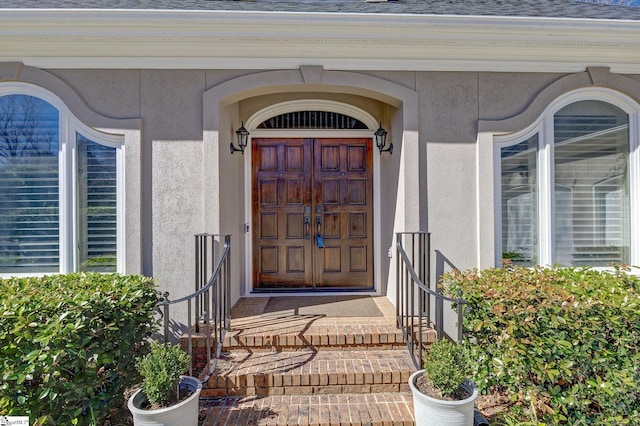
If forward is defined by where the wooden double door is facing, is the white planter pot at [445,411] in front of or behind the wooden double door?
in front

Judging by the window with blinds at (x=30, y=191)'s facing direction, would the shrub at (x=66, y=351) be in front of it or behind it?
in front

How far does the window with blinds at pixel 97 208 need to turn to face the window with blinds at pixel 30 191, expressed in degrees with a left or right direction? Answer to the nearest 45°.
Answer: approximately 135° to its right

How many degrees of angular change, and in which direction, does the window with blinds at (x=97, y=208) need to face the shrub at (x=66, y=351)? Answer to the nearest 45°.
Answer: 0° — it already faces it

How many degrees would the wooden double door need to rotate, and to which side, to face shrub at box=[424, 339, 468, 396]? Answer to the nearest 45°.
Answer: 0° — it already faces it

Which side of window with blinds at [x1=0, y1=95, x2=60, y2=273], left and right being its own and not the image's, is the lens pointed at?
front

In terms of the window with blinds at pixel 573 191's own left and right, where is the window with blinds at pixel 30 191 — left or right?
on its right

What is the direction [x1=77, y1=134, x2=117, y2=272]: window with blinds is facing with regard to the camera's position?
facing the viewer

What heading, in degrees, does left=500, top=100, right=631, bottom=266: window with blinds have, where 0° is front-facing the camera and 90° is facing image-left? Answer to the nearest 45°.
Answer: approximately 0°
